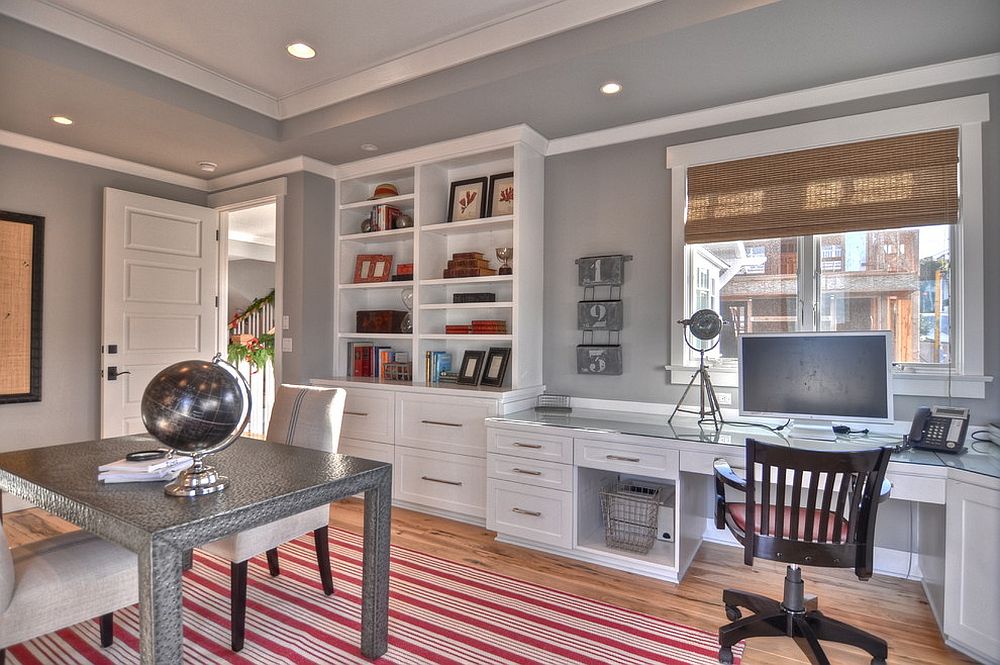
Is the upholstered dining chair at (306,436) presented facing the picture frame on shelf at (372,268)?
no

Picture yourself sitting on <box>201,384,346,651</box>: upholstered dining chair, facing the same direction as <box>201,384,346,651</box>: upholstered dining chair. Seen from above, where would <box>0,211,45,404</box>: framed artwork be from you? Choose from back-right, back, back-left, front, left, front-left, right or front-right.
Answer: right

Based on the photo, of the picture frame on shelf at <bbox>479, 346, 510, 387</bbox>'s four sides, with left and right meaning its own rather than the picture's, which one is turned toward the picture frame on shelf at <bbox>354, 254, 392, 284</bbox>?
right

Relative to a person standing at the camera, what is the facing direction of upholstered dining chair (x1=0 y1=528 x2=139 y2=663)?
facing away from the viewer and to the right of the viewer

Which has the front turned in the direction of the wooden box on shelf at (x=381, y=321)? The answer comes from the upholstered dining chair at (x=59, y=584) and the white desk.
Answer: the upholstered dining chair

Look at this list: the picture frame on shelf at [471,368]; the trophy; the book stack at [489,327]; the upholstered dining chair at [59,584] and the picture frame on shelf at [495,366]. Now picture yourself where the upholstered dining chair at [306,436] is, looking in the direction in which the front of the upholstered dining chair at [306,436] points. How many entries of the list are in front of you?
1

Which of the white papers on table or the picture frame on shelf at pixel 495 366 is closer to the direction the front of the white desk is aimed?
the white papers on table

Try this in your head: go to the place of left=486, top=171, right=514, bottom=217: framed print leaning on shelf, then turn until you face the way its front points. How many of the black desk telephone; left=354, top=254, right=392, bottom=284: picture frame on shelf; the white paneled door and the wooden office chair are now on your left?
2

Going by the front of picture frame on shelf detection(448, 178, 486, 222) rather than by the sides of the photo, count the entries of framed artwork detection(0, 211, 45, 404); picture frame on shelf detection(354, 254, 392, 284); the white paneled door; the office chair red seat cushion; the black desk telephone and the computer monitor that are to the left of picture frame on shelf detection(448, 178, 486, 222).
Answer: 3

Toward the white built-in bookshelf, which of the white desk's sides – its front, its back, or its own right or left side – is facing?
right

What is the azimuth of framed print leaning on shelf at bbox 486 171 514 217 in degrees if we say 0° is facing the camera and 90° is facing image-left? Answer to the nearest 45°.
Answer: approximately 45°

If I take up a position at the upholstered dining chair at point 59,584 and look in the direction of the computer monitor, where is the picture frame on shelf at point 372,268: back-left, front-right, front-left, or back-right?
front-left

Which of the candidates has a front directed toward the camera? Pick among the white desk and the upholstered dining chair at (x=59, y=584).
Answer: the white desk

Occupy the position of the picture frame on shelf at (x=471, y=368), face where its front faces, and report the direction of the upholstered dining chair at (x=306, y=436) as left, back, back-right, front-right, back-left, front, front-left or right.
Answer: front

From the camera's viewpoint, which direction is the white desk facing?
toward the camera

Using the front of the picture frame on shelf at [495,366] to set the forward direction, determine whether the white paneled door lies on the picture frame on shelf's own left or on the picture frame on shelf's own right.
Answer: on the picture frame on shelf's own right

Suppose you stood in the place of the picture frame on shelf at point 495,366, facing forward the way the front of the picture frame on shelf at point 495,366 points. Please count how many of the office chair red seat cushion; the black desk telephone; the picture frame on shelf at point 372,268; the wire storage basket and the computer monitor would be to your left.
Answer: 4

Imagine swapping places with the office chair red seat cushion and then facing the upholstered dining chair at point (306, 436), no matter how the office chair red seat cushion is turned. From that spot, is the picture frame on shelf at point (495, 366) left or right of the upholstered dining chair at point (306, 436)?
right

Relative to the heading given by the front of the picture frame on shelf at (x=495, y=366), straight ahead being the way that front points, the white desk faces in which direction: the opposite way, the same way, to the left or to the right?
the same way

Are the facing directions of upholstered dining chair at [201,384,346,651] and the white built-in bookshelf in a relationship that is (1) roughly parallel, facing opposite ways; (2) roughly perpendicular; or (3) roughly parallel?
roughly parallel
